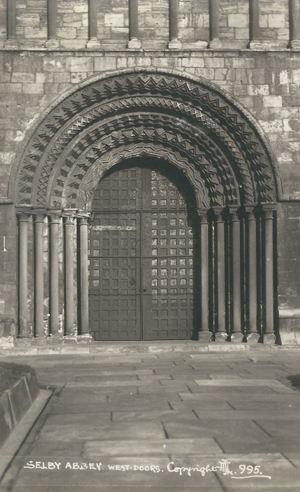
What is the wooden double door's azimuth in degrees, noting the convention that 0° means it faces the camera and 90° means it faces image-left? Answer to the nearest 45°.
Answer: approximately 0°

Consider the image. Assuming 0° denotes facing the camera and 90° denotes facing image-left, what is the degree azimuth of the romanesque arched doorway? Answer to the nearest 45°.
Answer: approximately 0°
